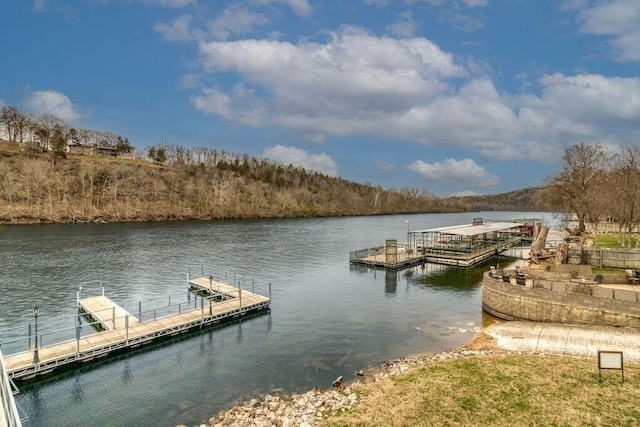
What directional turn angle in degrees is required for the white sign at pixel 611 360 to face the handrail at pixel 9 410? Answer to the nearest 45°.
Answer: approximately 45° to its right

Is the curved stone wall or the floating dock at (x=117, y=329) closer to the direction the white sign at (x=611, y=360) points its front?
the floating dock

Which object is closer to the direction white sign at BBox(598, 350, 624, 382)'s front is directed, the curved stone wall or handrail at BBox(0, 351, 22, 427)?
the handrail

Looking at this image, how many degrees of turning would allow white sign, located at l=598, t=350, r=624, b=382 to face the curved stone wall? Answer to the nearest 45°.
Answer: approximately 180°

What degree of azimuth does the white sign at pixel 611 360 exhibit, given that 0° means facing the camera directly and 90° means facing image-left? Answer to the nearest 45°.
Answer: approximately 0°

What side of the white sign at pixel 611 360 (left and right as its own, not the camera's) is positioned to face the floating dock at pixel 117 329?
right

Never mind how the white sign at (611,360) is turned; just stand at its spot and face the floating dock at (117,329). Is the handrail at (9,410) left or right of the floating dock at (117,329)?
left

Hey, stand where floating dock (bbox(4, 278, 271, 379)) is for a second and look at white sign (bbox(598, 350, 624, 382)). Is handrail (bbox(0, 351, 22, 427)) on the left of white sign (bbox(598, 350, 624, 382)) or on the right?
right

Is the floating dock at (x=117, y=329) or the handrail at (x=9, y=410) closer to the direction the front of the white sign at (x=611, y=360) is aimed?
the handrail
